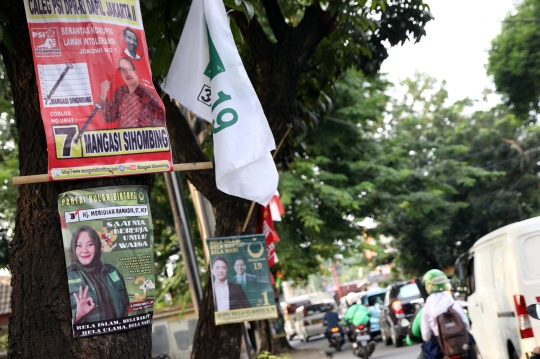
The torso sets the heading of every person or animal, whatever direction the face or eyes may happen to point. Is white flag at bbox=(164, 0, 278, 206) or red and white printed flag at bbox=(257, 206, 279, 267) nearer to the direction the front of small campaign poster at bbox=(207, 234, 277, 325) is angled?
the white flag

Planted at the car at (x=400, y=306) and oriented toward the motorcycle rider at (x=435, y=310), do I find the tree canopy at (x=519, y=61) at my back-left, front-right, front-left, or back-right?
back-left

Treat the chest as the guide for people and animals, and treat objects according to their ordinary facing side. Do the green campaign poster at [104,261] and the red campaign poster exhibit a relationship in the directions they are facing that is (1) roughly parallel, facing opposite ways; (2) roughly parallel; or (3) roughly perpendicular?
roughly parallel

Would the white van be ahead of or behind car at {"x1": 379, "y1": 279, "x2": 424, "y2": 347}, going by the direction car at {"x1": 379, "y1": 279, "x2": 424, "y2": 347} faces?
behind

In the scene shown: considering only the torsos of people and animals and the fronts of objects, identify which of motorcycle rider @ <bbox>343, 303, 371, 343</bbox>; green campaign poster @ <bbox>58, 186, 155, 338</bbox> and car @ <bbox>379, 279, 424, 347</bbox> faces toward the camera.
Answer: the green campaign poster

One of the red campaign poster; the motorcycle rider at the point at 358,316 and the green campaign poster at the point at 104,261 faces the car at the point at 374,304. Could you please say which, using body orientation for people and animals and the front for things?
the motorcycle rider

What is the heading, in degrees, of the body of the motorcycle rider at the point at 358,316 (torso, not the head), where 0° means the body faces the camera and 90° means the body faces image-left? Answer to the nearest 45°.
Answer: approximately 180°

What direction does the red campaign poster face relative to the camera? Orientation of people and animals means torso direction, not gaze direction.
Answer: toward the camera

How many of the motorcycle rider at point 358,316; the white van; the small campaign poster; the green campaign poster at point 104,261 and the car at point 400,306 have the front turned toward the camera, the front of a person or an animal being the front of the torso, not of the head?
2

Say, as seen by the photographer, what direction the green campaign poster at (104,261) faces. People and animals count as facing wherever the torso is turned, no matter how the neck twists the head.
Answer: facing the viewer

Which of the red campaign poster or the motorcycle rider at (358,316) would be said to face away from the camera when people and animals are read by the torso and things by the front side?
the motorcycle rider

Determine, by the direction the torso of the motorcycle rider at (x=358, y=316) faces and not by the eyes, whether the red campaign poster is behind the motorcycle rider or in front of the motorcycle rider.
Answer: behind

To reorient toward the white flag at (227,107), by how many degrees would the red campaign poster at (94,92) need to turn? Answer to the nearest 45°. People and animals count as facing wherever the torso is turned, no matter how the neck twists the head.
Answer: approximately 135° to its left

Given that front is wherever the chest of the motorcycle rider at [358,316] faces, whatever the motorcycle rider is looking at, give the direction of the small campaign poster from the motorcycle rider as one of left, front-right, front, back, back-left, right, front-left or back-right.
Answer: back

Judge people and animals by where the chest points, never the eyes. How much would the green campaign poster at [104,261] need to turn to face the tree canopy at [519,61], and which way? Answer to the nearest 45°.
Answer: approximately 135° to its left

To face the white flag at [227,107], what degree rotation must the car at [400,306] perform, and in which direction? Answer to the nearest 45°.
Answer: approximately 135° to its left

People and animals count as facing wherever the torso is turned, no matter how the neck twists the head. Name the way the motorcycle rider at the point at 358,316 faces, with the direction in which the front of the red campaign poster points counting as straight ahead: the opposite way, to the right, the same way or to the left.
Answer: the opposite way
